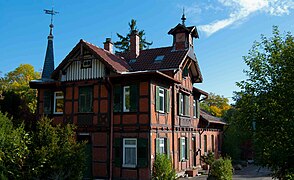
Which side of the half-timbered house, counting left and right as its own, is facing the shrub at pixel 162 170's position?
front

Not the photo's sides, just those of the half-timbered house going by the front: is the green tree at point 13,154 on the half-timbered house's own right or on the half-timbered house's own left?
on the half-timbered house's own right

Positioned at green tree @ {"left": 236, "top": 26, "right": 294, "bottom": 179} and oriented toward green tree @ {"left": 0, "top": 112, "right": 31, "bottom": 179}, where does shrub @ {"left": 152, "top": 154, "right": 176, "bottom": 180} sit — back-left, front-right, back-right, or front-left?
front-right

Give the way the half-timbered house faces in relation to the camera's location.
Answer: facing the viewer and to the right of the viewer

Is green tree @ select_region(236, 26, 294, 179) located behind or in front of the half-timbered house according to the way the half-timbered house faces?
in front

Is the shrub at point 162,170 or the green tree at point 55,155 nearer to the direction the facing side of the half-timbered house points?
the shrub

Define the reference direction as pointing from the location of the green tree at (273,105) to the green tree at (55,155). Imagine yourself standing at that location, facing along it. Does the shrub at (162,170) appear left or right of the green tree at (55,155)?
right

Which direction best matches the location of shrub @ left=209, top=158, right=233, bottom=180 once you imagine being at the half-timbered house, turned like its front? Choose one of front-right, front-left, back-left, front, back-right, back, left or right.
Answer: front

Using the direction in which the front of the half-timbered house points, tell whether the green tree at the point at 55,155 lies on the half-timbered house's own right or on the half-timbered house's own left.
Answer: on the half-timbered house's own right
